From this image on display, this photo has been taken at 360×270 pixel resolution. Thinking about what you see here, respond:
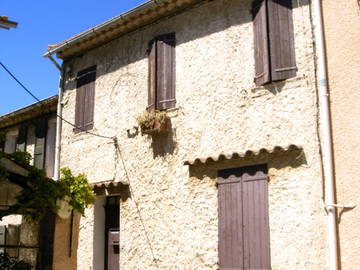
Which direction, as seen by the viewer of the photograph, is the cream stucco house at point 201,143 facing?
facing the viewer and to the left of the viewer

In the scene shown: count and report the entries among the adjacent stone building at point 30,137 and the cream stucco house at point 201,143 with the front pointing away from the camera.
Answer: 0

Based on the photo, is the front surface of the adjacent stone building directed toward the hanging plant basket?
no

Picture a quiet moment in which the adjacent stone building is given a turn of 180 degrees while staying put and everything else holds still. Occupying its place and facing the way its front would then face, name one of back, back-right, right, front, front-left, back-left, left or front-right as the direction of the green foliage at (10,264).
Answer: back-right

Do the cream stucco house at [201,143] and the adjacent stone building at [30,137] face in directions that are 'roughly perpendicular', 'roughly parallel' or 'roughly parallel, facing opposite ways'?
roughly parallel

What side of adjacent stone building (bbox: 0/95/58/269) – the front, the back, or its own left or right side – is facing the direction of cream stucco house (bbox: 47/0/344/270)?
left

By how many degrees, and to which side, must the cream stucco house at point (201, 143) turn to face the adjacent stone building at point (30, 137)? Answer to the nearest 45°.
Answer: approximately 90° to its right

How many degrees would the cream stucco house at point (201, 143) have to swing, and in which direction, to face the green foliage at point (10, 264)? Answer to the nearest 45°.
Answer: approximately 90° to its right
